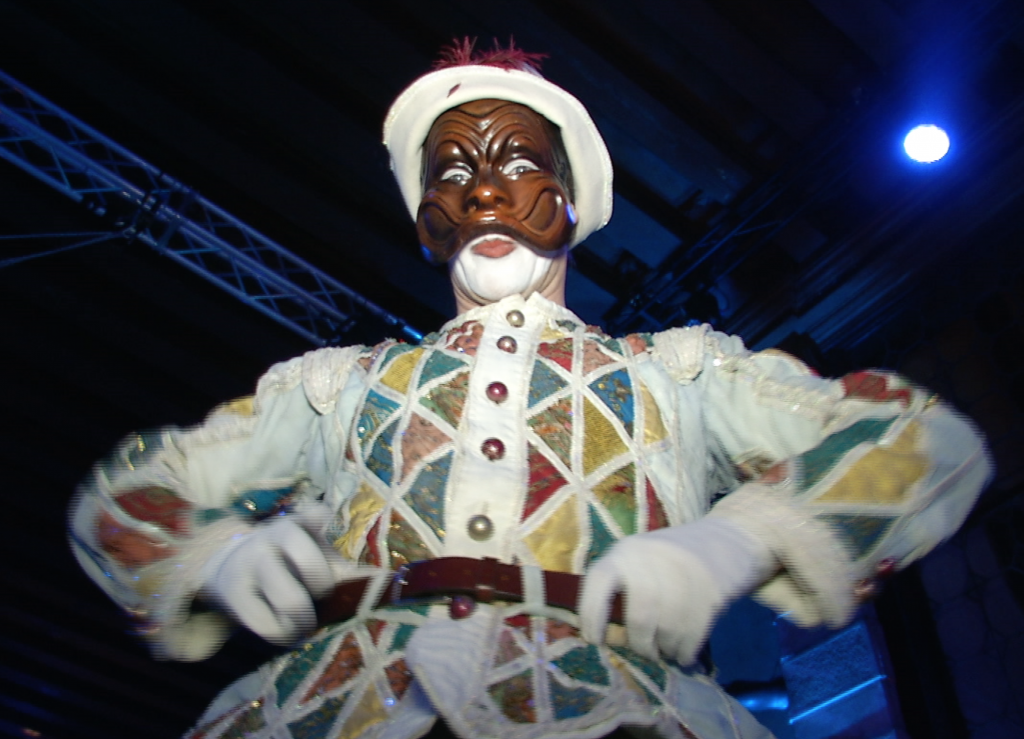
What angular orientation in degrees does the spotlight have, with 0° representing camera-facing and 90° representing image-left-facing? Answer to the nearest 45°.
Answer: approximately 0°

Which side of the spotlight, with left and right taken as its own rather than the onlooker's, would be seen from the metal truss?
right
